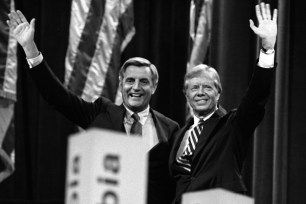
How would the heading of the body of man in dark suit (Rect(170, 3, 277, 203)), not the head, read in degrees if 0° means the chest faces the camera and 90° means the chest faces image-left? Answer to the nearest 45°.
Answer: approximately 45°

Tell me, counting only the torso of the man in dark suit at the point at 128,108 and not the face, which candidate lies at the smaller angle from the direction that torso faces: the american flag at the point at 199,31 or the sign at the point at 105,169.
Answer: the sign

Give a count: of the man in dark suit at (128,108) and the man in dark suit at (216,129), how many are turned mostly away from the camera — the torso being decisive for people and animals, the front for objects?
0

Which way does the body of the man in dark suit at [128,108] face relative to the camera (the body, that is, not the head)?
toward the camera

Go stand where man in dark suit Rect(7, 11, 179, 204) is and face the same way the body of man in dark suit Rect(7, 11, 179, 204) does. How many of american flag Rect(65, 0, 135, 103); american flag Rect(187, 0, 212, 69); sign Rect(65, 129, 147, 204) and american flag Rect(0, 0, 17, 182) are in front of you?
1

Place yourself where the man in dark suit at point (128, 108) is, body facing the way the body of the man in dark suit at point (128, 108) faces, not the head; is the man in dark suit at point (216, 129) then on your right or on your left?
on your left

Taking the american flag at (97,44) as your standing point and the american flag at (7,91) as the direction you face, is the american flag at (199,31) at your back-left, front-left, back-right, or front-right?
back-left

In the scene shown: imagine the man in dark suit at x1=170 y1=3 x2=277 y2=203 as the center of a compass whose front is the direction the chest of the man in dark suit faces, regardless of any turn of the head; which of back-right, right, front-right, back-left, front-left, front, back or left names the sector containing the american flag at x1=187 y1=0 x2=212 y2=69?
back-right

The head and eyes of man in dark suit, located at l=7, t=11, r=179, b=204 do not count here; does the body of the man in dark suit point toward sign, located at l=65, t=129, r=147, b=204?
yes

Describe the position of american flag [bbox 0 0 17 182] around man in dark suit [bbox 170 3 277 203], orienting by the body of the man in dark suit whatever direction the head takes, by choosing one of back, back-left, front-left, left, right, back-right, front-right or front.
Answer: right

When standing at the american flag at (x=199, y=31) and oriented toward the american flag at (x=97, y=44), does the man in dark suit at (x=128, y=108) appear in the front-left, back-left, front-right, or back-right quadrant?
front-left

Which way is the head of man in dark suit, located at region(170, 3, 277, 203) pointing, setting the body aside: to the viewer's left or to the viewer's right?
to the viewer's left

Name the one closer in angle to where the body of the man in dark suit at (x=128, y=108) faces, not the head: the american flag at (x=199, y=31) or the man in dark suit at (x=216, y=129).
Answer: the man in dark suit

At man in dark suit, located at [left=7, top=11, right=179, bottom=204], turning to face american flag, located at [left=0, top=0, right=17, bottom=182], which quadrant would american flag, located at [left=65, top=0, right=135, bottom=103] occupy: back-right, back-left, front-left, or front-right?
front-right

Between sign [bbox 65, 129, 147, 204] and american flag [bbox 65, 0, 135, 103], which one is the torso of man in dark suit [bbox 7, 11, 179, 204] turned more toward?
the sign

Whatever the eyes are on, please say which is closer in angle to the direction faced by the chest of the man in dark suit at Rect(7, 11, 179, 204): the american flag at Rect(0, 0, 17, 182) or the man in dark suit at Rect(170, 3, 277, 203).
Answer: the man in dark suit
